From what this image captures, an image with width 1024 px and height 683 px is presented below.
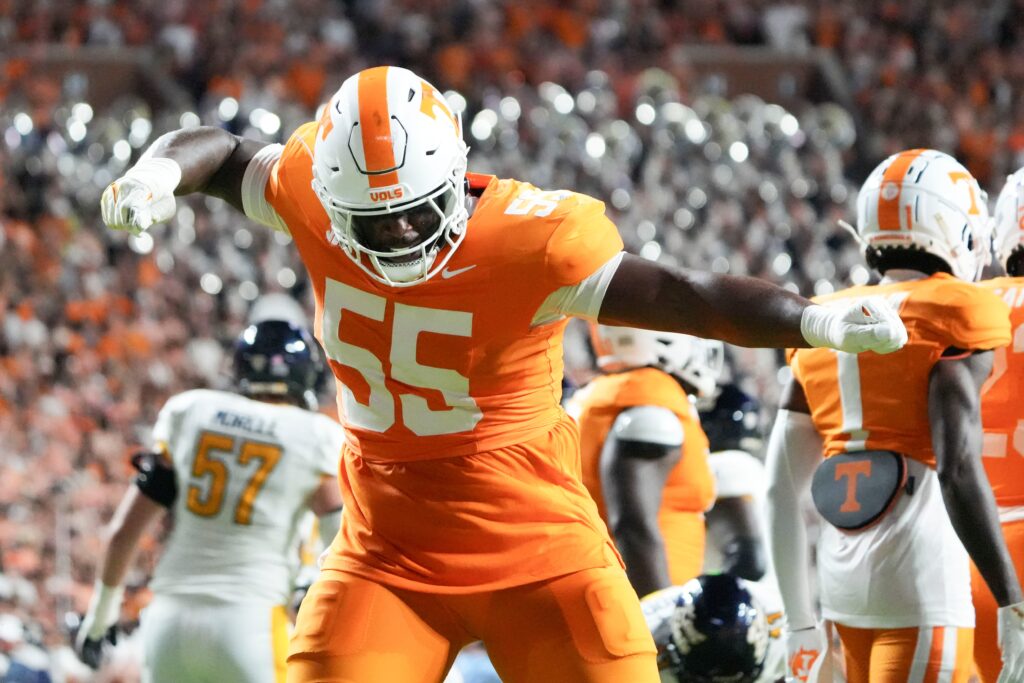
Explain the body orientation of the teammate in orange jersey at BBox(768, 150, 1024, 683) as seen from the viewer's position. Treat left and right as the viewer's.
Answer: facing away from the viewer and to the right of the viewer

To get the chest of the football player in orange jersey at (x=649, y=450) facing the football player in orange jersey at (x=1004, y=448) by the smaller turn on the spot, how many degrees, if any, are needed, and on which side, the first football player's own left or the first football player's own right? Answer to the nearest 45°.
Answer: approximately 45° to the first football player's own right

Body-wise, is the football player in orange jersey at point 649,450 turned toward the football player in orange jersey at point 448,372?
no

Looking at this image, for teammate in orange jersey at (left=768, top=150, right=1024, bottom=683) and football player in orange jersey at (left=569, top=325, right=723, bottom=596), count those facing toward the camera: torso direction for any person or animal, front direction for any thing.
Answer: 0

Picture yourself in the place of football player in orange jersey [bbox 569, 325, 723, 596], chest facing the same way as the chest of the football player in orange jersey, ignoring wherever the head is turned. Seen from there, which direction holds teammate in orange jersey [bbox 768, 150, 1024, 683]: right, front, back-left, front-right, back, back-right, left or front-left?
front-right

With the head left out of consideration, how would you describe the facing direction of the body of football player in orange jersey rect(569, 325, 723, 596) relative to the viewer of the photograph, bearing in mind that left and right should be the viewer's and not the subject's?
facing to the right of the viewer

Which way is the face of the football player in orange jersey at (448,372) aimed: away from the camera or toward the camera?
toward the camera

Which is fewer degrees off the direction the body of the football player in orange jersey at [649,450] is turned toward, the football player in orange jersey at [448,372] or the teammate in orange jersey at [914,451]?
the teammate in orange jersey

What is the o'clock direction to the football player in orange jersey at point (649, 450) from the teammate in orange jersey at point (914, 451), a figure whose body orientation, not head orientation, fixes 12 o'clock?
The football player in orange jersey is roughly at 9 o'clock from the teammate in orange jersey.
